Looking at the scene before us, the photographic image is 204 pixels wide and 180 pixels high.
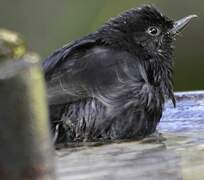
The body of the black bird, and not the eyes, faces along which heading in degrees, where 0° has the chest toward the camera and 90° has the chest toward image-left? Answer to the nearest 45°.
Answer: approximately 270°

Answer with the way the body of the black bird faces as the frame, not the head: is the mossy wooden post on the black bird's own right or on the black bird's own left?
on the black bird's own right
